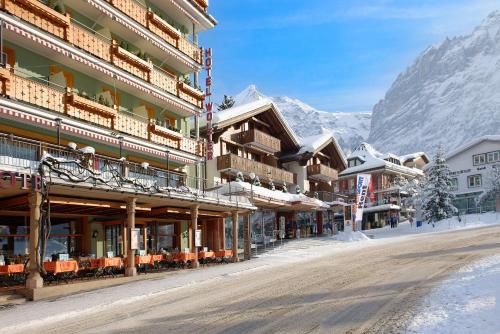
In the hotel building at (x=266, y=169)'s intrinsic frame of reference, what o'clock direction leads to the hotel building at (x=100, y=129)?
the hotel building at (x=100, y=129) is roughly at 2 o'clock from the hotel building at (x=266, y=169).

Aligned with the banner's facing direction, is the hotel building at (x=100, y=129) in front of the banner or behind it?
in front

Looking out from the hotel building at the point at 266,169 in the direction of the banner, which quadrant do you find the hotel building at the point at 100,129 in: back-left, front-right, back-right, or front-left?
back-right

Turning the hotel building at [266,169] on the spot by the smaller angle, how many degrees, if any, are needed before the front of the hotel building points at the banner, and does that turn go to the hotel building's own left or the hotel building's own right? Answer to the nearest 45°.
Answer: approximately 45° to the hotel building's own left

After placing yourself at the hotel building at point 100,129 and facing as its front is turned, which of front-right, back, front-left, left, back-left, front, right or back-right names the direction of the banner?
left

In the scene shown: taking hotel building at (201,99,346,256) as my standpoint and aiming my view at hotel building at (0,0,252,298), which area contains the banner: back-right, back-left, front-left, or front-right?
back-left

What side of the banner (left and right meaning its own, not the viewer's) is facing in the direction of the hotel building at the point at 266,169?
right

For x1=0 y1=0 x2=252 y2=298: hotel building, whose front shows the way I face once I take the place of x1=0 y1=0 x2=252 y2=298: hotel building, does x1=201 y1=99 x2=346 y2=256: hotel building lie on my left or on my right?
on my left

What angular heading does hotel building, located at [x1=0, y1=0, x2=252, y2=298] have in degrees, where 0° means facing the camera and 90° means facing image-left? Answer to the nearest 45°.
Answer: approximately 315°

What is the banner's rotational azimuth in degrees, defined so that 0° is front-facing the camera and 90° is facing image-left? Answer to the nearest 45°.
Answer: approximately 0°
